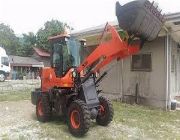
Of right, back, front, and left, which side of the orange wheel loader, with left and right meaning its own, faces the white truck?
back

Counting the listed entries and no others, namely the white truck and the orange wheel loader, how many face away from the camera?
0
